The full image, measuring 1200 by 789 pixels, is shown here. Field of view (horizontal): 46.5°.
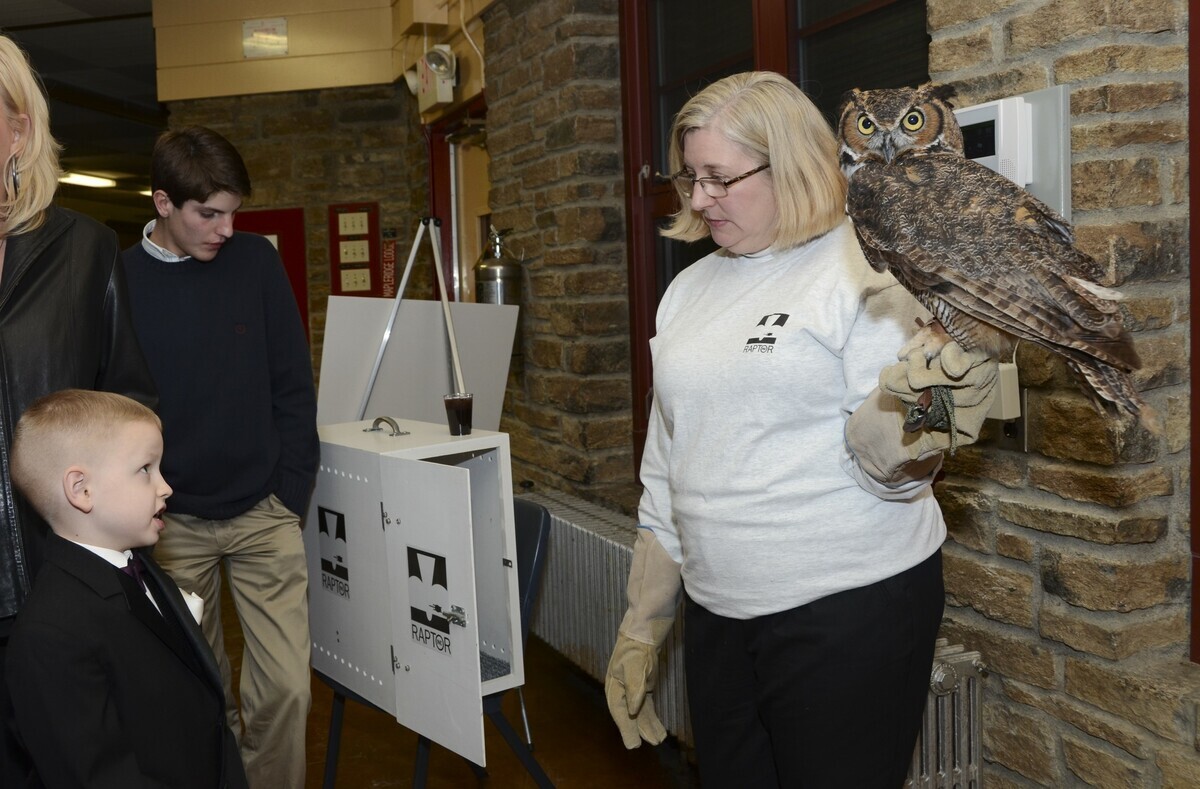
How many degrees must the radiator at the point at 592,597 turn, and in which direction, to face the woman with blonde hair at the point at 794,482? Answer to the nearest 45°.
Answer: approximately 45° to its left

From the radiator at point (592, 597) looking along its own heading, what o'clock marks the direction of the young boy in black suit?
The young boy in black suit is roughly at 11 o'clock from the radiator.

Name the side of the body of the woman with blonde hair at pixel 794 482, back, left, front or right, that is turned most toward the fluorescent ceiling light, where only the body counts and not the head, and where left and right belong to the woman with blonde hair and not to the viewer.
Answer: right

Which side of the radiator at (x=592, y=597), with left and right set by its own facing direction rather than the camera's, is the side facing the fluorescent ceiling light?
right

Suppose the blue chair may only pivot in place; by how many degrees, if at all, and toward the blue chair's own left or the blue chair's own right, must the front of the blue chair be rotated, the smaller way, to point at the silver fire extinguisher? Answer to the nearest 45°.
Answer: approximately 135° to the blue chair's own right

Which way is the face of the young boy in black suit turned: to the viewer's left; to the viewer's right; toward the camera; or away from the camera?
to the viewer's right
